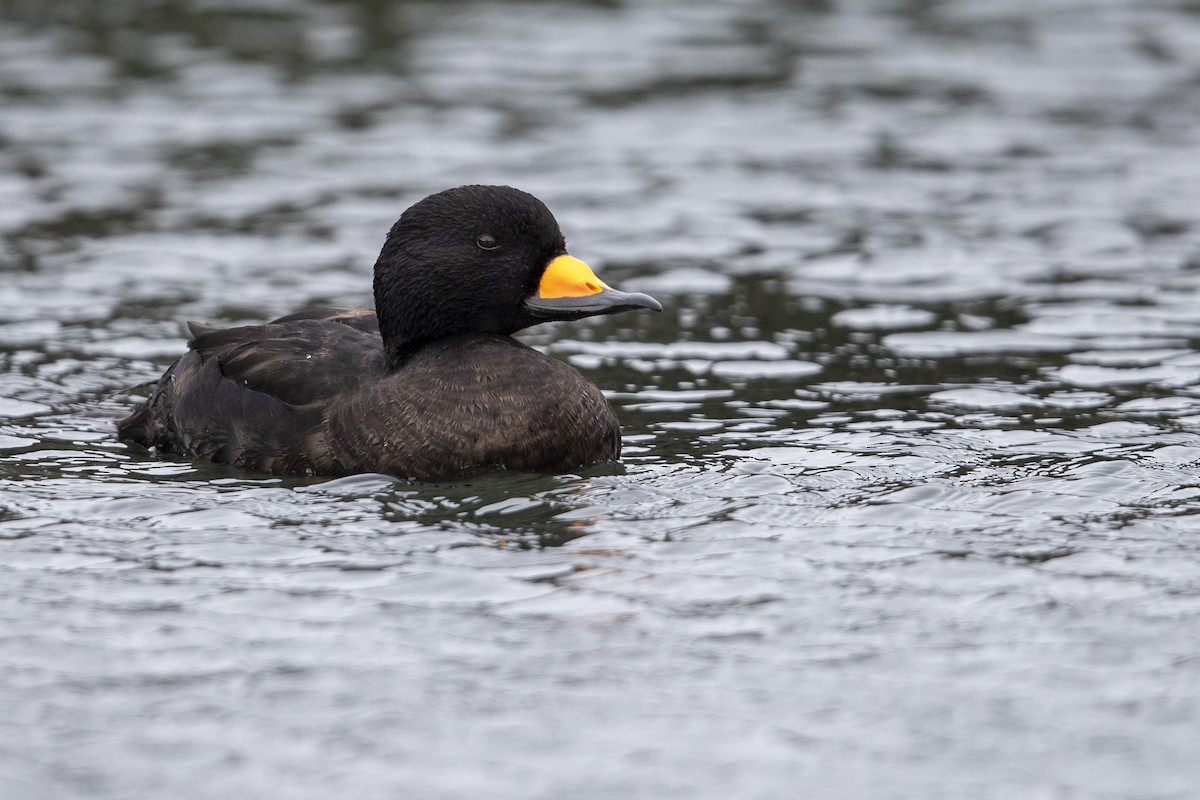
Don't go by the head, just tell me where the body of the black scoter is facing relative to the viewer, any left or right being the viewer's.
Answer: facing to the right of the viewer
